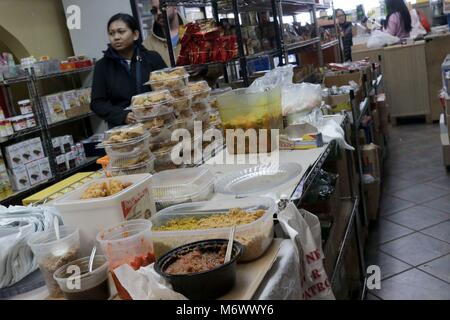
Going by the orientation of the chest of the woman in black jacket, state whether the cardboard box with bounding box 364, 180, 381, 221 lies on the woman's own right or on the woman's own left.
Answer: on the woman's own left

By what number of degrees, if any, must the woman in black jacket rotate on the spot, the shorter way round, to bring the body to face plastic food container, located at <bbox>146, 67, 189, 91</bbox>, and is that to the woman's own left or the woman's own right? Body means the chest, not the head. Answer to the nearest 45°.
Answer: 0° — they already face it

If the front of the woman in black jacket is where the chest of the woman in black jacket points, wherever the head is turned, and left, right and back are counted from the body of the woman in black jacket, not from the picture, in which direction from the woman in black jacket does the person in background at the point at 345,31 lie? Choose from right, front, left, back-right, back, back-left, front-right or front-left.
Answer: back-left

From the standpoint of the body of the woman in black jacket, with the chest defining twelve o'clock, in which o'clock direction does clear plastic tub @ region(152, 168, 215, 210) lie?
The clear plastic tub is roughly at 12 o'clock from the woman in black jacket.

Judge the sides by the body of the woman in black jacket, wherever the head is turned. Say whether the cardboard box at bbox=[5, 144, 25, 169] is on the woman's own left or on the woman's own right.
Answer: on the woman's own right

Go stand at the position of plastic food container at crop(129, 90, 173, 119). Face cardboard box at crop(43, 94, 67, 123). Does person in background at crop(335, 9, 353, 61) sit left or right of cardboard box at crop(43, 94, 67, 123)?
right

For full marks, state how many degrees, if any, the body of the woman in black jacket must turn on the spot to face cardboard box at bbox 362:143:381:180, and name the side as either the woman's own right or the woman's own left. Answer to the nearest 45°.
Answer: approximately 90° to the woman's own left

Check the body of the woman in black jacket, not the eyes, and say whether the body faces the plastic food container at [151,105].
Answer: yes

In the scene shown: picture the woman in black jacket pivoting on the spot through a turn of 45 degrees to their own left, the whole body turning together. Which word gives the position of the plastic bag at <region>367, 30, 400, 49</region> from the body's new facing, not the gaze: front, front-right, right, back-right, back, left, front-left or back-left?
left

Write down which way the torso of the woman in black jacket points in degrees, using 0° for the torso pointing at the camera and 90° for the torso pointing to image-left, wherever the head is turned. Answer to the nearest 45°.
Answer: approximately 0°

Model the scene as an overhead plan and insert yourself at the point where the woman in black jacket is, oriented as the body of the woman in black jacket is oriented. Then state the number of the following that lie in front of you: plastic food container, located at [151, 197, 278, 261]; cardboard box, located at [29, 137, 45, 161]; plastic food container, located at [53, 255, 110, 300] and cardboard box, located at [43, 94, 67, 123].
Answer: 2

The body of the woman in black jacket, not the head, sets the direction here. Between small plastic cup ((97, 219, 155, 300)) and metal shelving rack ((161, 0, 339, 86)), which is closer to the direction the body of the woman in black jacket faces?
the small plastic cup
